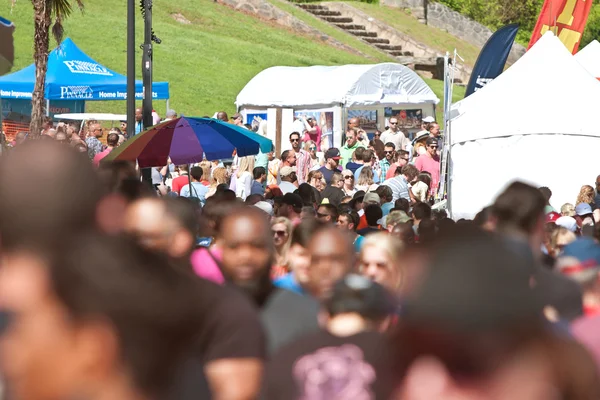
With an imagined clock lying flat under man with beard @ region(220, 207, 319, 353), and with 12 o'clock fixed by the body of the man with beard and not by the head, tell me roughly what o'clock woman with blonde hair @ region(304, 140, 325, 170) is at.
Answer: The woman with blonde hair is roughly at 6 o'clock from the man with beard.

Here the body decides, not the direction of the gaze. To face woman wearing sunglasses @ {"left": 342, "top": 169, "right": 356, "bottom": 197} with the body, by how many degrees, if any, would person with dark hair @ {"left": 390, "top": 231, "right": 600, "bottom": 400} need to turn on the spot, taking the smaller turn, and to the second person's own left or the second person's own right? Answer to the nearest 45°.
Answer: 0° — they already face them

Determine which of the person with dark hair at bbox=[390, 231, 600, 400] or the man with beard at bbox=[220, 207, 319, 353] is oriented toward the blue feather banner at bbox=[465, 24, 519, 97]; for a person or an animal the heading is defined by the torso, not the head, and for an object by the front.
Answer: the person with dark hair

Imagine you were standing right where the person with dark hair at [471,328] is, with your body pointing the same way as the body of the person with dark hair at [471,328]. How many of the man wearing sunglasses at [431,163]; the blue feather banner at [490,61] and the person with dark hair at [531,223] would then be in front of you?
3

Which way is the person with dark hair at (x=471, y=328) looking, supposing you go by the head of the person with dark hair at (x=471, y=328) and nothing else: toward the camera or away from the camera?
away from the camera

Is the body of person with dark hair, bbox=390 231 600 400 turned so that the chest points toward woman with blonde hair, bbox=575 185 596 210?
yes

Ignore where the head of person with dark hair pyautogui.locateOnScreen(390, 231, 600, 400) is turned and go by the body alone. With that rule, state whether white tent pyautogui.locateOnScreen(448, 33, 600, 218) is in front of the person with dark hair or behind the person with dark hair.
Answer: in front

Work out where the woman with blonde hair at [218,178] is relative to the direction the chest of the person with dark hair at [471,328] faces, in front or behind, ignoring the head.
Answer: in front

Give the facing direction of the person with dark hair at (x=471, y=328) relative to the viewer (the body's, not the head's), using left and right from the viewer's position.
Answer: facing away from the viewer

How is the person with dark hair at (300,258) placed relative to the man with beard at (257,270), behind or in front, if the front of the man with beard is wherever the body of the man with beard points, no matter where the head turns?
behind

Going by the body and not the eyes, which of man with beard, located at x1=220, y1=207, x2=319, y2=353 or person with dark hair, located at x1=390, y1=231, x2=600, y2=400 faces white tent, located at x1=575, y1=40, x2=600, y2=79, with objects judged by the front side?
the person with dark hair

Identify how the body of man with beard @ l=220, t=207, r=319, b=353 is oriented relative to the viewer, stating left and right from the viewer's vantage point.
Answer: facing the viewer

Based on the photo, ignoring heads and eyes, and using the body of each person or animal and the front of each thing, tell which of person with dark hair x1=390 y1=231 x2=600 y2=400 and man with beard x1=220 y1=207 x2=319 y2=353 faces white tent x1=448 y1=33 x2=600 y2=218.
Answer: the person with dark hair

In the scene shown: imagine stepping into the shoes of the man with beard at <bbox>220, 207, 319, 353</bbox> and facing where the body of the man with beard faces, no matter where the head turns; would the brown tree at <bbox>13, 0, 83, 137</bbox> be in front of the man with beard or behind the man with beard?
behind

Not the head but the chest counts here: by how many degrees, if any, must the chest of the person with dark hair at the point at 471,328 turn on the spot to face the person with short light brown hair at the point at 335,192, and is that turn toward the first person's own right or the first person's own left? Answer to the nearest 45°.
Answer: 0° — they already face them

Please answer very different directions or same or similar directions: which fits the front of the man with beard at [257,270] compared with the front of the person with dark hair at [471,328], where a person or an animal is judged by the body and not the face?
very different directions
